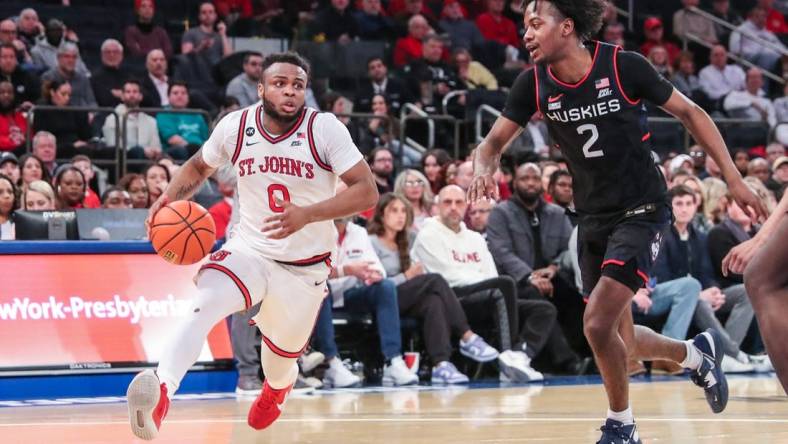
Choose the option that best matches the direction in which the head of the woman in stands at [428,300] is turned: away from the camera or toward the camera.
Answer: toward the camera

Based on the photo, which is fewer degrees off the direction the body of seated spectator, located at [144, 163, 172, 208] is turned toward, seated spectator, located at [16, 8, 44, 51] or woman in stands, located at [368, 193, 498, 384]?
the woman in stands

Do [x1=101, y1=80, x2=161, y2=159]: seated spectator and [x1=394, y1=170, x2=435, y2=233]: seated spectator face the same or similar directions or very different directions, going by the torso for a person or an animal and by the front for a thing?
same or similar directions

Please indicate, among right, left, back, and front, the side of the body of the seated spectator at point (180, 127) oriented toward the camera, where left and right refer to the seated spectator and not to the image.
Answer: front

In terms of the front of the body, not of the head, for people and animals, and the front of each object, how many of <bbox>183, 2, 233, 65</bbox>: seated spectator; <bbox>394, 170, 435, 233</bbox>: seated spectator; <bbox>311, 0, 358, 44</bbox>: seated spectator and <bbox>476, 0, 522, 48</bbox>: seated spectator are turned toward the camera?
4

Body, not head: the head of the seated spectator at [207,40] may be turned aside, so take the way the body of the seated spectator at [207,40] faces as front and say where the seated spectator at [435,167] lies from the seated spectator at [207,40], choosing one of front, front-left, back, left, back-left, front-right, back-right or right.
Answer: front-left

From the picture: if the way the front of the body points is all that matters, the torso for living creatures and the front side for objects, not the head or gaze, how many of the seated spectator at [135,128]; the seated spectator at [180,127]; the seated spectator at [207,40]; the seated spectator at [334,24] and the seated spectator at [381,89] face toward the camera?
5

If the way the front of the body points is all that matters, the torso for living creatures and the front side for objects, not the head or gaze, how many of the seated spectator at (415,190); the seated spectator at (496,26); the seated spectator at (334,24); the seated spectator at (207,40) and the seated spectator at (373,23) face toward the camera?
5

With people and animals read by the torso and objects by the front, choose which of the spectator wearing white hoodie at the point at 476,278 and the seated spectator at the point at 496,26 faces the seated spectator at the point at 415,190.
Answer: the seated spectator at the point at 496,26

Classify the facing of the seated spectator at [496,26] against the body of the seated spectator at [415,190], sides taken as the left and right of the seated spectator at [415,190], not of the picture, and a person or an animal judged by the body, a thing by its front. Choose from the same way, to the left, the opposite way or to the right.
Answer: the same way

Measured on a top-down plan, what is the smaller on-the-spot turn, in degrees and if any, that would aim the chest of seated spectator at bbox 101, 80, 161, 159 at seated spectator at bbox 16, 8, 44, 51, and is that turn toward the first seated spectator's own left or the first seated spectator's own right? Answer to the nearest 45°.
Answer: approximately 135° to the first seated spectator's own right

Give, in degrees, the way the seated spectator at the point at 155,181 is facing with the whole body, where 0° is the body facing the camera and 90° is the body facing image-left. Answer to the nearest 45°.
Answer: approximately 0°

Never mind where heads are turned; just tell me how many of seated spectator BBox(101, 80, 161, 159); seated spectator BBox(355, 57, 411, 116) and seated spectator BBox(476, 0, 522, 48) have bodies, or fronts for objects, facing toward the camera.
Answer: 3

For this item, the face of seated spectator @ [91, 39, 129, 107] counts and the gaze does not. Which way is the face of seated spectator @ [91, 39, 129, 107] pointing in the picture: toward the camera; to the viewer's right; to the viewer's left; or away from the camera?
toward the camera

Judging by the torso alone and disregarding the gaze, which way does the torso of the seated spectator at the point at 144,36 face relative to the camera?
toward the camera

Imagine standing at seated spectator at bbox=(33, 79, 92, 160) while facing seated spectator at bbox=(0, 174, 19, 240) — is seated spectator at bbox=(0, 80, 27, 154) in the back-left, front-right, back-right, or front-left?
front-right

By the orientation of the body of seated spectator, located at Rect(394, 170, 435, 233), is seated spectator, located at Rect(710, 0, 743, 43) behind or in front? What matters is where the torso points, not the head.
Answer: behind

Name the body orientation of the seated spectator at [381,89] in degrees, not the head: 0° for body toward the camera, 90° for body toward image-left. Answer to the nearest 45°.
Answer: approximately 0°

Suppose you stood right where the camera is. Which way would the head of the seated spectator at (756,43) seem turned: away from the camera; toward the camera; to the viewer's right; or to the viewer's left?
toward the camera

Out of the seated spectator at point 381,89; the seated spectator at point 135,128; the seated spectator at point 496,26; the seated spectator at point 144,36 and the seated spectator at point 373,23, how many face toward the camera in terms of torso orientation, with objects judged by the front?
5

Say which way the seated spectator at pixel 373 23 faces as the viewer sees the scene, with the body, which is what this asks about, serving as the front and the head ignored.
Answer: toward the camera
